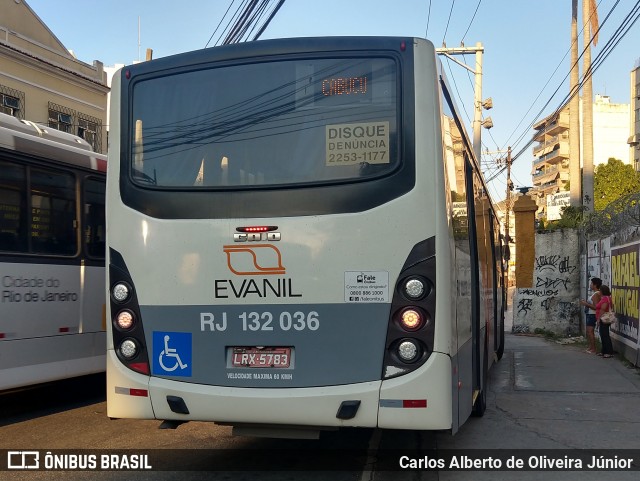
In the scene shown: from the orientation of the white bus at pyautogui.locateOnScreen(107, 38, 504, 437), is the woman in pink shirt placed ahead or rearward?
ahead

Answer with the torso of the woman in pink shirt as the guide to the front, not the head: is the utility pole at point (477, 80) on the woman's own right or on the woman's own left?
on the woman's own right

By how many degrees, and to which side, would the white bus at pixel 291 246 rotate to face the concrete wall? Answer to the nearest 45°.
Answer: approximately 45° to its right

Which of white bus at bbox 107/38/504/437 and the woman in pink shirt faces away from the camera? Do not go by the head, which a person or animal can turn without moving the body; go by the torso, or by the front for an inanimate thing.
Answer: the white bus

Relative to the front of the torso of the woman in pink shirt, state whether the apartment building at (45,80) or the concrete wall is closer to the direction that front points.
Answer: the apartment building

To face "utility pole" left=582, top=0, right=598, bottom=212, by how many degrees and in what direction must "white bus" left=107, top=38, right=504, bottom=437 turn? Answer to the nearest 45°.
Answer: approximately 45° to its right

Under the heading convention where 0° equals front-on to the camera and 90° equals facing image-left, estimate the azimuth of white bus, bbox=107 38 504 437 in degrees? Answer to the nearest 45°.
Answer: approximately 180°
